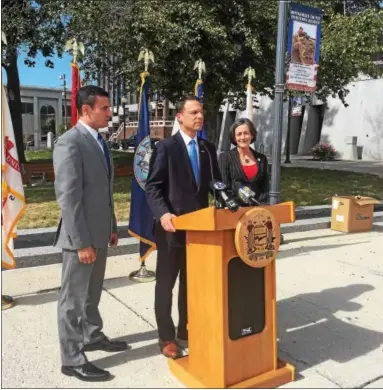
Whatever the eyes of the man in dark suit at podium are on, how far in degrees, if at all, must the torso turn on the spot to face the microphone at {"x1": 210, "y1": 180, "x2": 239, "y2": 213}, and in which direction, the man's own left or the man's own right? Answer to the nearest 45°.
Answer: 0° — they already face it

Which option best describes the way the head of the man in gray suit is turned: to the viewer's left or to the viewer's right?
to the viewer's right

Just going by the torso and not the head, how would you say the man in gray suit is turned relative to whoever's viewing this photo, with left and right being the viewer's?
facing to the right of the viewer

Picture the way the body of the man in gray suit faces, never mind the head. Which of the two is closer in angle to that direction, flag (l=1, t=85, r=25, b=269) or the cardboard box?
the cardboard box

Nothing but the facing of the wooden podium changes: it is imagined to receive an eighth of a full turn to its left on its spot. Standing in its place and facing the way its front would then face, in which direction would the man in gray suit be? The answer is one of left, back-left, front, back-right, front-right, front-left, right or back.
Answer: back

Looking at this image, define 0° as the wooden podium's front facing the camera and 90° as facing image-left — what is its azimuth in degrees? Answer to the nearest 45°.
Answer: approximately 315°

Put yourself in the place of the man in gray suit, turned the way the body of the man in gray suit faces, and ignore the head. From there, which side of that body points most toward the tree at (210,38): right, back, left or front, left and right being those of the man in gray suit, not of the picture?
left

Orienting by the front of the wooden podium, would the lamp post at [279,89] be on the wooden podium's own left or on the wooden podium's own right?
on the wooden podium's own left

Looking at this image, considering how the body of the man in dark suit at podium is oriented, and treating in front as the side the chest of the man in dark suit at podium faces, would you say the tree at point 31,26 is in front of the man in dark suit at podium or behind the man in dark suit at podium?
behind

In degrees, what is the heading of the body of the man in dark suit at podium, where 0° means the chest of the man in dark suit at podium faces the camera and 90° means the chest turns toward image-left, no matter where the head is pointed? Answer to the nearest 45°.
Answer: approximately 315°
